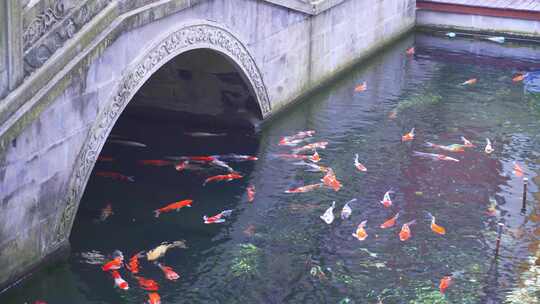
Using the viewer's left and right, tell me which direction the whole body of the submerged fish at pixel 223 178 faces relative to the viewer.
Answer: facing to the right of the viewer

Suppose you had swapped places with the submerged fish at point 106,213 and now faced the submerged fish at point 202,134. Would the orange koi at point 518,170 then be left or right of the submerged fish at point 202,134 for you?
right

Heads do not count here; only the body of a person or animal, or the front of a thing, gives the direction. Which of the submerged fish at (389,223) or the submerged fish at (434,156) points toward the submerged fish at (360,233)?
the submerged fish at (389,223)

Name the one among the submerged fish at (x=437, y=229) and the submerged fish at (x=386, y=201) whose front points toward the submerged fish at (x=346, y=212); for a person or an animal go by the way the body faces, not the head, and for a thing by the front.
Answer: the submerged fish at (x=386, y=201)

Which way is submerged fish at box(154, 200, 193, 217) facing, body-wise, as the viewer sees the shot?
to the viewer's right

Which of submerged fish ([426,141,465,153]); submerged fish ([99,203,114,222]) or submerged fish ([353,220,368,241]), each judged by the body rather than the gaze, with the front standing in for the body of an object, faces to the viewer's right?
submerged fish ([426,141,465,153])
